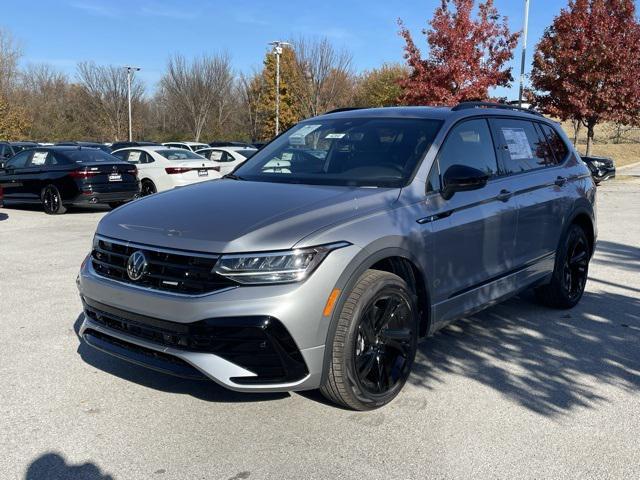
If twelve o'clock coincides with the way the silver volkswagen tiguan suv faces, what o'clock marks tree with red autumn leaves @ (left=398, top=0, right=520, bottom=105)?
The tree with red autumn leaves is roughly at 5 o'clock from the silver volkswagen tiguan suv.

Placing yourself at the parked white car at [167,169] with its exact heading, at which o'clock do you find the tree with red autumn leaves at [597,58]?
The tree with red autumn leaves is roughly at 4 o'clock from the parked white car.

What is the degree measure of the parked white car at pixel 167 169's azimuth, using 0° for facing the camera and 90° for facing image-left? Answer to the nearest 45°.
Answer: approximately 135°

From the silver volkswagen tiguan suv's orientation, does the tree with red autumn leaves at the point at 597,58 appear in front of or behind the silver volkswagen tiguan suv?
behind

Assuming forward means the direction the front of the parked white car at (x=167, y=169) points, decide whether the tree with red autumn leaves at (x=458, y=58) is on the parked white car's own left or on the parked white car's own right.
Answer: on the parked white car's own right

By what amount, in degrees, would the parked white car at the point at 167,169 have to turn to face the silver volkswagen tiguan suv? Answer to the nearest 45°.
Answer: approximately 135° to its left

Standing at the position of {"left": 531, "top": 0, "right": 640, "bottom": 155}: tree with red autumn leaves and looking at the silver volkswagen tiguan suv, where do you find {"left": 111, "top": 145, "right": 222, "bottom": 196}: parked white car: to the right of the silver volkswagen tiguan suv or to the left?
right

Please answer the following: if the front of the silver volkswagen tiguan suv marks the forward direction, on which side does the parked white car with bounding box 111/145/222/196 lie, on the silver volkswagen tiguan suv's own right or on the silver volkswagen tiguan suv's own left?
on the silver volkswagen tiguan suv's own right

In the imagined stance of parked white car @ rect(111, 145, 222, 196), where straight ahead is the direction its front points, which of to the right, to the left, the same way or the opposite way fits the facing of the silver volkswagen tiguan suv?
to the left

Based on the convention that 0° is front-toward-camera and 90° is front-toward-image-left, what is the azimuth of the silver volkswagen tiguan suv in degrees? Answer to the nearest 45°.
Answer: approximately 45°
